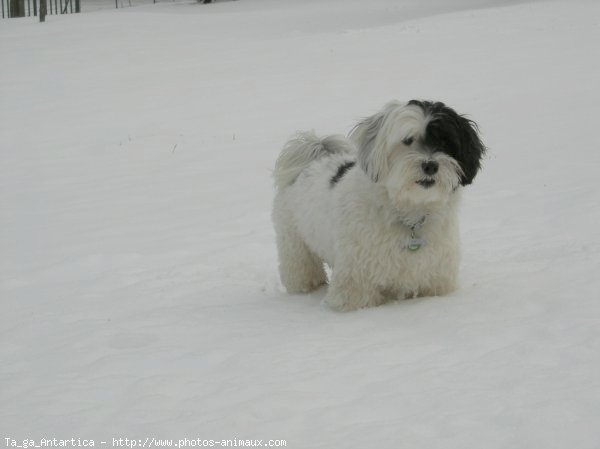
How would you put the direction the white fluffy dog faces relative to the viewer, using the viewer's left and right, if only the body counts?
facing the viewer and to the right of the viewer
